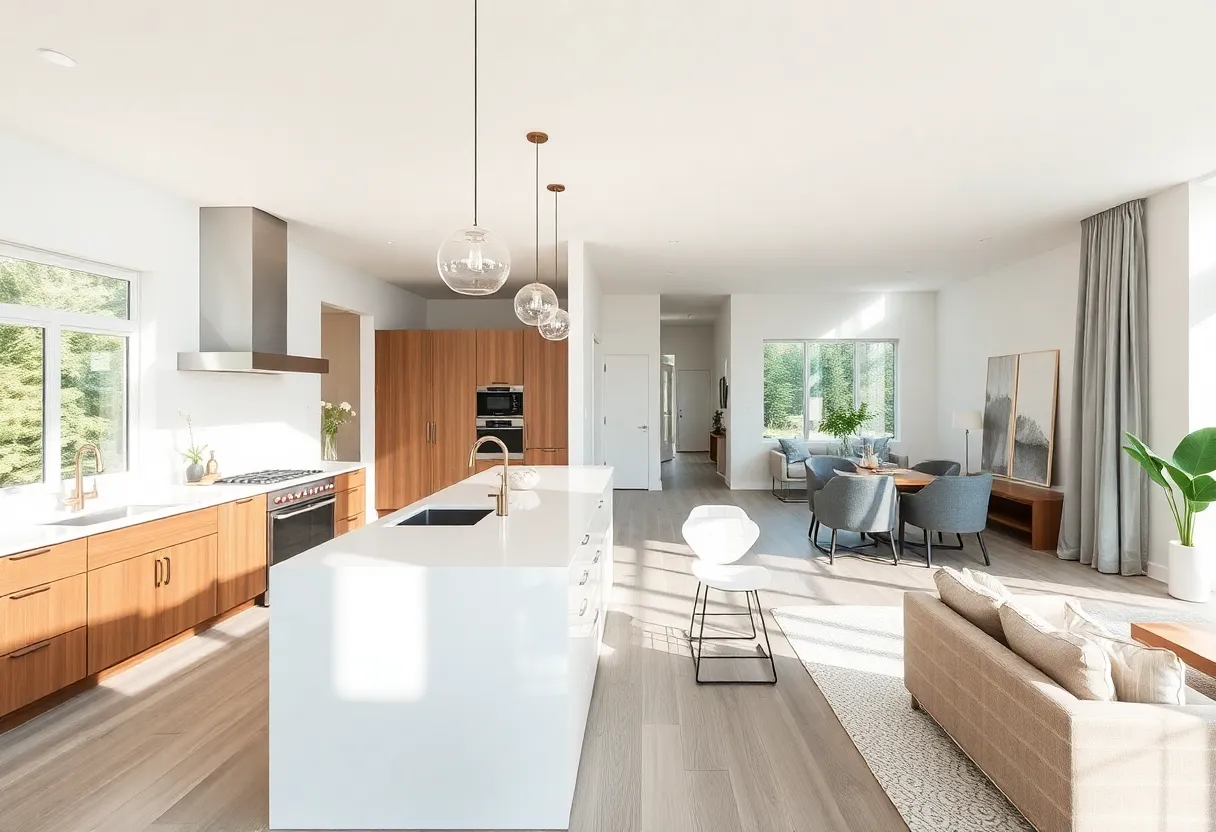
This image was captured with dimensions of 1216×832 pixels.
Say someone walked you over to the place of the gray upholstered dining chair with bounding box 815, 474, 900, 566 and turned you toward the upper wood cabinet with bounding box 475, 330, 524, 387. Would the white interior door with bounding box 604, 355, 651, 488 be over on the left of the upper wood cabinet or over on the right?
right

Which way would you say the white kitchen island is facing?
to the viewer's right

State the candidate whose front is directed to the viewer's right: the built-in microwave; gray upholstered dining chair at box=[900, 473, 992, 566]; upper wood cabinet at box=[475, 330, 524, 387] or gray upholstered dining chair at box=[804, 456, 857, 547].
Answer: gray upholstered dining chair at box=[804, 456, 857, 547]

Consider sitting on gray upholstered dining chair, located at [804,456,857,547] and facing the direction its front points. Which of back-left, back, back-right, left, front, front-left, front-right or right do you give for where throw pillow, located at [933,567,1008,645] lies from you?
right

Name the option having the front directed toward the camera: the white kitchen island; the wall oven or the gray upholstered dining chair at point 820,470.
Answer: the wall oven

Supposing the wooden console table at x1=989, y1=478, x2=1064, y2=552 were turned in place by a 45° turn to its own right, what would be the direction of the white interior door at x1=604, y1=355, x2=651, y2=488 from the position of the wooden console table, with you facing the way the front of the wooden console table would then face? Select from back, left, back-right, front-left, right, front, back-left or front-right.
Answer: front

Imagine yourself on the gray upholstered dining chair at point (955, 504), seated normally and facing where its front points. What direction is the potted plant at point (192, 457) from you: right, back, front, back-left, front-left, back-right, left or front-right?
left

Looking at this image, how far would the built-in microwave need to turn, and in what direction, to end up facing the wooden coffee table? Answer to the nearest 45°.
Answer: approximately 45° to its left

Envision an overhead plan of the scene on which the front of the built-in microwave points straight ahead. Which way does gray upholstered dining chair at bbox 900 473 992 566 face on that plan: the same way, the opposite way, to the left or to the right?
the opposite way

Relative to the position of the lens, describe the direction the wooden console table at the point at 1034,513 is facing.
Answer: facing the viewer and to the left of the viewer

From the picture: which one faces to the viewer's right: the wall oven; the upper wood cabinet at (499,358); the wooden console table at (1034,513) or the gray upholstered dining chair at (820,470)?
the gray upholstered dining chair

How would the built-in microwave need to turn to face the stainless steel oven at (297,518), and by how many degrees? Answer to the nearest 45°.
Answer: approximately 45° to its right

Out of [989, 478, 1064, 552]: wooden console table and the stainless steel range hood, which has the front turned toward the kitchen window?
the wooden console table

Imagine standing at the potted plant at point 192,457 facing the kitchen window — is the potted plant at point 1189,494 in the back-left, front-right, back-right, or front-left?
back-left

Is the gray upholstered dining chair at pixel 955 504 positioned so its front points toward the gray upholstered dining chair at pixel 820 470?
yes

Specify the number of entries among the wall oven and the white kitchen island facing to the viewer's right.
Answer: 1

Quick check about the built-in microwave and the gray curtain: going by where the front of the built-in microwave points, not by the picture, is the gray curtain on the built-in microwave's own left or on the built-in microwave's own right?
on the built-in microwave's own left
